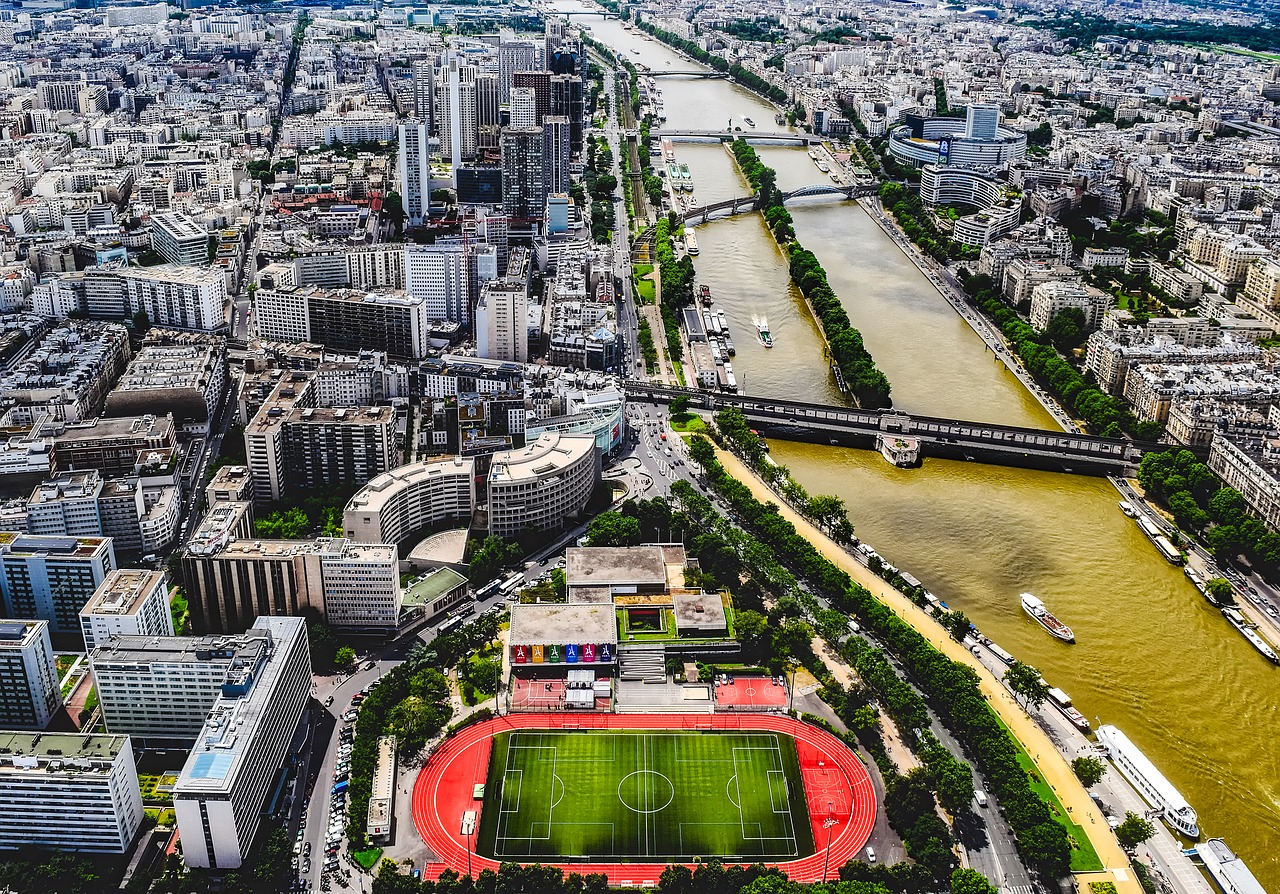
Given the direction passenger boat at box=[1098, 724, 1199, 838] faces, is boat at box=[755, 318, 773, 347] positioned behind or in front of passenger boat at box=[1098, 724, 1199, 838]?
behind

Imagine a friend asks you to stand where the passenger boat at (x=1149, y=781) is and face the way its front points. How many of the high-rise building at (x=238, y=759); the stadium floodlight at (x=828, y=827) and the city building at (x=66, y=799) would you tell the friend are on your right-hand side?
3

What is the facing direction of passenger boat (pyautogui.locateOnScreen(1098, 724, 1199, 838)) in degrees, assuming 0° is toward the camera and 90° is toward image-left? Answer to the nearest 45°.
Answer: approximately 315°

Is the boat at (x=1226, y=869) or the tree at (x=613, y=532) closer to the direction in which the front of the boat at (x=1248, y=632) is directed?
the boat

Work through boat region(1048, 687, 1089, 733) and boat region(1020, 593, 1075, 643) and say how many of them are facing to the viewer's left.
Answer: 0

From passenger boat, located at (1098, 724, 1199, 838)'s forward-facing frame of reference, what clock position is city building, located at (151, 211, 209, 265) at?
The city building is roughly at 5 o'clock from the passenger boat.

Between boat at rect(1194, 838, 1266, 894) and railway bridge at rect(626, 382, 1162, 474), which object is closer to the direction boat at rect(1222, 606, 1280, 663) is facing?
the boat

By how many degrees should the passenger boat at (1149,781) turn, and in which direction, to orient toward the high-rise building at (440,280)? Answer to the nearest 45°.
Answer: approximately 180°
